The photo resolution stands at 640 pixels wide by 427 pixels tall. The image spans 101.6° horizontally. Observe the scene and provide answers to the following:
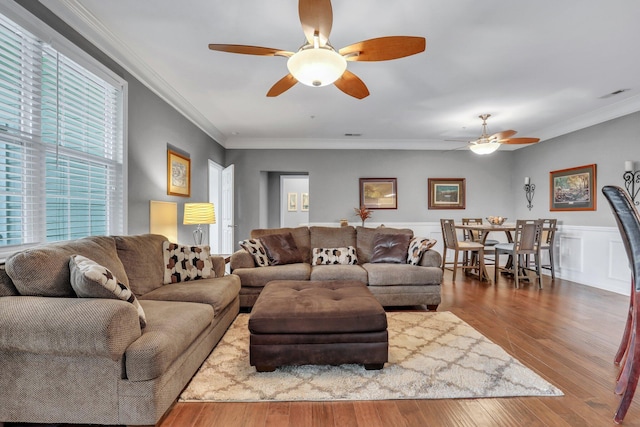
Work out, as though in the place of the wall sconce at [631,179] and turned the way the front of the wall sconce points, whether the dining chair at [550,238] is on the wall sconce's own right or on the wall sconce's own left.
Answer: on the wall sconce's own right

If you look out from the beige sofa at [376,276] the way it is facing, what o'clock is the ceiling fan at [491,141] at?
The ceiling fan is roughly at 8 o'clock from the beige sofa.

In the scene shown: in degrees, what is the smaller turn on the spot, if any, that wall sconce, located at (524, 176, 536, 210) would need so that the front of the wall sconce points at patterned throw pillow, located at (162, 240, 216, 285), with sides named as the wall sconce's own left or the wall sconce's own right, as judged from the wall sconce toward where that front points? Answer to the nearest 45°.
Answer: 0° — it already faces it

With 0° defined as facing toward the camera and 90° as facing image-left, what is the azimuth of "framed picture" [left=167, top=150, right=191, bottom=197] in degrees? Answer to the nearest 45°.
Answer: approximately 315°

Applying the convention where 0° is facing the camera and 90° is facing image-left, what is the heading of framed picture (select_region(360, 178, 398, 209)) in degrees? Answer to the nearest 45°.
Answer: approximately 0°

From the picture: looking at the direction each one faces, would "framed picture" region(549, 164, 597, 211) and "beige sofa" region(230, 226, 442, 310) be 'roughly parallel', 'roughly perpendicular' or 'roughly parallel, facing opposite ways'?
roughly perpendicular

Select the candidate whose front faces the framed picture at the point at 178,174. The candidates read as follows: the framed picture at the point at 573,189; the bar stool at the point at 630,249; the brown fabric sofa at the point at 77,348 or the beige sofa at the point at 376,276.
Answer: the framed picture at the point at 573,189

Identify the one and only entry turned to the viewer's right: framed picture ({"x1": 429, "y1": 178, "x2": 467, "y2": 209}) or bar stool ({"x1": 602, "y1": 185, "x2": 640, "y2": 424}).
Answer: the bar stool
